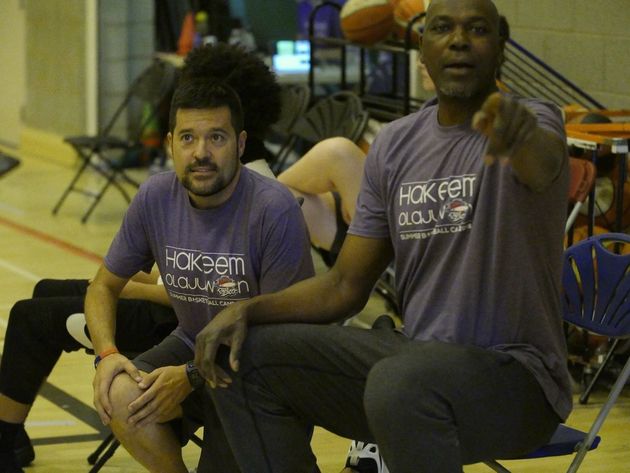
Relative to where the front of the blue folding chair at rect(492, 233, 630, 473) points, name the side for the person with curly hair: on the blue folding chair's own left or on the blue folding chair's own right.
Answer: on the blue folding chair's own right

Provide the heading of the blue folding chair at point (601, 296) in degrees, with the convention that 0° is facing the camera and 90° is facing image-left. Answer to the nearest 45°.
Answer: approximately 45°

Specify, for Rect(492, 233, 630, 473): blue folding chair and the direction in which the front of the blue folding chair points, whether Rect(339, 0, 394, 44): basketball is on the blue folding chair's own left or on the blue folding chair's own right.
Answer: on the blue folding chair's own right

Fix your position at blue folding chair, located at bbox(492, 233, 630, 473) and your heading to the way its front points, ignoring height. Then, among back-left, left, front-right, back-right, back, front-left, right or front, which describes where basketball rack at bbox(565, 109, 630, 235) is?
back-right

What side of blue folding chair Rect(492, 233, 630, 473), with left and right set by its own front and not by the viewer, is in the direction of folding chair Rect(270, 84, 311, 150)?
right

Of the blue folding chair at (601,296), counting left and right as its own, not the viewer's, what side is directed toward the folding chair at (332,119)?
right
